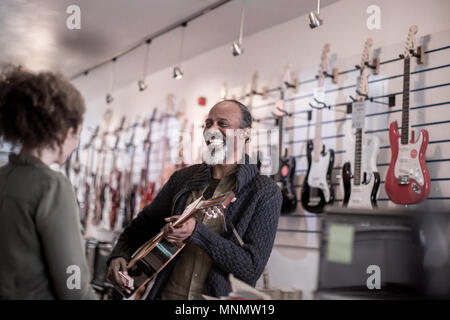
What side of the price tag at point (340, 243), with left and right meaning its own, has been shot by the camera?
front

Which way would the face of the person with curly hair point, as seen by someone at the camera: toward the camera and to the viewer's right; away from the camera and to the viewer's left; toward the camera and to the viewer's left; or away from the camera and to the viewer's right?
away from the camera and to the viewer's right

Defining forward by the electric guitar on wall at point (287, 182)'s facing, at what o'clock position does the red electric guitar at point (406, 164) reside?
The red electric guitar is roughly at 9 o'clock from the electric guitar on wall.

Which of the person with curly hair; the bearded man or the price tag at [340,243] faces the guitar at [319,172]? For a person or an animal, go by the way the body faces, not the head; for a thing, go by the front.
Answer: the person with curly hair

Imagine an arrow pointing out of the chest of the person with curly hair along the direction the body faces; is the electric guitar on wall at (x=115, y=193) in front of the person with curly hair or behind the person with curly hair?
in front

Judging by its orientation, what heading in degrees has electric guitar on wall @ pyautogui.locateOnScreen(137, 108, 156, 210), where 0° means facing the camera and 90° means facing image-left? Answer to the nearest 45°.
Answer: approximately 45°

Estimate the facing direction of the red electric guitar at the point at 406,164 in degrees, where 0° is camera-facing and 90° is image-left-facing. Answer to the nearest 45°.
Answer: approximately 45°

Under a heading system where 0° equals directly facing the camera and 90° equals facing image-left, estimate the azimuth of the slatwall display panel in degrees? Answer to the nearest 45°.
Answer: approximately 45°

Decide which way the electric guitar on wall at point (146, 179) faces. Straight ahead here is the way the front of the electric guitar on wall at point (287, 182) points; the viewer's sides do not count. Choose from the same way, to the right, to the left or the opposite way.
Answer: the same way

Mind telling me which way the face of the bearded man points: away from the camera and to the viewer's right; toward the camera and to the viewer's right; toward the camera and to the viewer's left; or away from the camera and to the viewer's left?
toward the camera and to the viewer's left

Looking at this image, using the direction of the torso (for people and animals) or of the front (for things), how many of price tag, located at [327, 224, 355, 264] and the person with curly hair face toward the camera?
1

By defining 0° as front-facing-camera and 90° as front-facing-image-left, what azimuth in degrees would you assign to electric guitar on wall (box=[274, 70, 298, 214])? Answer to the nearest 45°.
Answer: approximately 45°

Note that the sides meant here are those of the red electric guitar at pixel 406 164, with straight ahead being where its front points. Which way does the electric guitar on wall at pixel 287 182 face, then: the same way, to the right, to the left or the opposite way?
the same way
